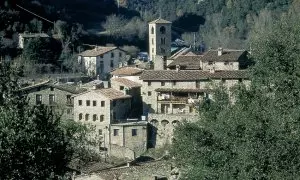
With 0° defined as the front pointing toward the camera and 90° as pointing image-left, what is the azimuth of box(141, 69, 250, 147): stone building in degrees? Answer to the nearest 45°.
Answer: approximately 0°

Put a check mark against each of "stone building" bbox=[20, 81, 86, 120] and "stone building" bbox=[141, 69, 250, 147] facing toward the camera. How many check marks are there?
2

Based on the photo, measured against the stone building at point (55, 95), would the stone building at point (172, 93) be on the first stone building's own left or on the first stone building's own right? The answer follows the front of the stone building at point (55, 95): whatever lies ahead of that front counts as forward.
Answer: on the first stone building's own left

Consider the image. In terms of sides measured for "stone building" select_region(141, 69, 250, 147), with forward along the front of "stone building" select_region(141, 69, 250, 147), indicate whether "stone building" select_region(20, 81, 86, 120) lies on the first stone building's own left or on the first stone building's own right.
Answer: on the first stone building's own right

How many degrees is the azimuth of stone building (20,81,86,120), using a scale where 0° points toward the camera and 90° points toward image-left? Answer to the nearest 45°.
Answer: approximately 0°
